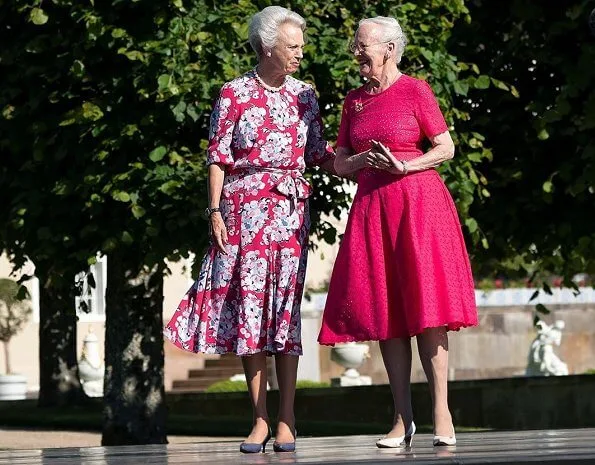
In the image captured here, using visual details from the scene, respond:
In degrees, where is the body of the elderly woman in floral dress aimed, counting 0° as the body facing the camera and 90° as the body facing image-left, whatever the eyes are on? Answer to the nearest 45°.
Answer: approximately 315°

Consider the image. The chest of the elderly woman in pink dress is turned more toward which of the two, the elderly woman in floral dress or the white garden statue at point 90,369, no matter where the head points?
the elderly woman in floral dress

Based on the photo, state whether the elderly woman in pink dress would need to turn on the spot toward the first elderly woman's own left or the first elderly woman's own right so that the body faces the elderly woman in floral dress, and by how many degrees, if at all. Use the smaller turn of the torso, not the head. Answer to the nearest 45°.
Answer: approximately 45° to the first elderly woman's own right

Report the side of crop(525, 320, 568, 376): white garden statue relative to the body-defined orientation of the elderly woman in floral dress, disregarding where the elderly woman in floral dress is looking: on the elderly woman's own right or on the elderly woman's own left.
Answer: on the elderly woman's own left

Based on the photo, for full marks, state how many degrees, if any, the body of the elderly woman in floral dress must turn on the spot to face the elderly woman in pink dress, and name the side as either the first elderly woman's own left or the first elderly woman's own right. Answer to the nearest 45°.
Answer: approximately 45° to the first elderly woman's own left
